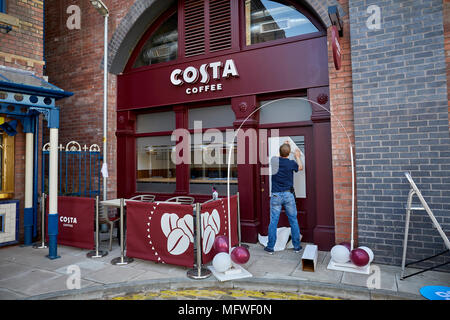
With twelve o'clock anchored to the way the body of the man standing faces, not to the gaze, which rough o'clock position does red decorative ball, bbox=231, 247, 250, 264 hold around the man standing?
The red decorative ball is roughly at 7 o'clock from the man standing.

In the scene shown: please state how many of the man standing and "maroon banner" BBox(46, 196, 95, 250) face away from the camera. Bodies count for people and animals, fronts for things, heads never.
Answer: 1

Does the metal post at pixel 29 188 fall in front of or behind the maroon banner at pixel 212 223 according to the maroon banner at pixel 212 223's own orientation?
behind

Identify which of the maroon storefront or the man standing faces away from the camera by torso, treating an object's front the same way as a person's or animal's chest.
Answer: the man standing

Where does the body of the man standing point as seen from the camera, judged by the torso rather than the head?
away from the camera

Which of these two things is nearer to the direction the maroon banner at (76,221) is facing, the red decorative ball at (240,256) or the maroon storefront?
the red decorative ball

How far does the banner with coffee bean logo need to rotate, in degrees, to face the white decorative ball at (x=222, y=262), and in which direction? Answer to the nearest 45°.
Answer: approximately 90° to its left

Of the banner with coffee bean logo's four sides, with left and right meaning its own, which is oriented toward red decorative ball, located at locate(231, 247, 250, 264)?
left
